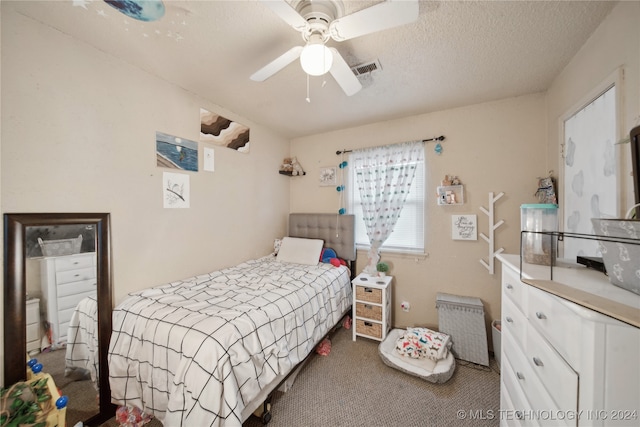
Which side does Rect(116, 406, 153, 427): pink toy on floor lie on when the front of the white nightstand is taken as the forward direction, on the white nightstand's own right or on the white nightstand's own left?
on the white nightstand's own right

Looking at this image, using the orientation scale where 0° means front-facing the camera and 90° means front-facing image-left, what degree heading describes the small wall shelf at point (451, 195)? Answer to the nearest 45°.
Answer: approximately 0°

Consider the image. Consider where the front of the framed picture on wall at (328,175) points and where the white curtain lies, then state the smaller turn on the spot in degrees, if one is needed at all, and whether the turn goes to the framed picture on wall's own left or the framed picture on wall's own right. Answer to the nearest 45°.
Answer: approximately 45° to the framed picture on wall's own left

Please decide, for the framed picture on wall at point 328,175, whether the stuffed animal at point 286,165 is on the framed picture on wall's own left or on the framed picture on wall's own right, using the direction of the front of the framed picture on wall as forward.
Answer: on the framed picture on wall's own right

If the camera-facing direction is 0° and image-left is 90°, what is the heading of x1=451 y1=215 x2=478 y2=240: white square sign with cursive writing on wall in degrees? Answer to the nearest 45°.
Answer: approximately 0°

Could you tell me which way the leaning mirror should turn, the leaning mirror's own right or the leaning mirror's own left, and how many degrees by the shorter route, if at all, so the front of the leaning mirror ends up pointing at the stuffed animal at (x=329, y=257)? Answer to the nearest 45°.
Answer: approximately 45° to the leaning mirror's own left
